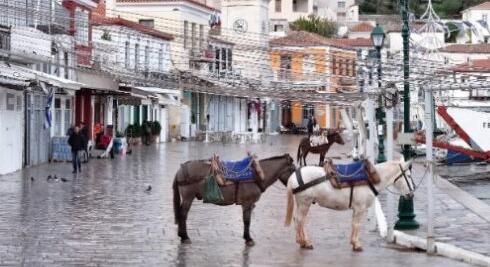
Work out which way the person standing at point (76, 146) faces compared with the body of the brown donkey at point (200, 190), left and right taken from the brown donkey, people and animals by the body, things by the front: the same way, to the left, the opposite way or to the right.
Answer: to the right

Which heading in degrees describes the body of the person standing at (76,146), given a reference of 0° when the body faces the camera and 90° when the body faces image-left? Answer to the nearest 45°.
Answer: approximately 0°

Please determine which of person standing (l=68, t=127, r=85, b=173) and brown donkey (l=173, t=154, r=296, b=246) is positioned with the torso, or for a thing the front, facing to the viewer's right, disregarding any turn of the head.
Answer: the brown donkey

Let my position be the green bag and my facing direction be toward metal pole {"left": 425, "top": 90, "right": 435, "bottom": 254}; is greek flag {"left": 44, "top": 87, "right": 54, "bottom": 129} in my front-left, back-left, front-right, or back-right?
back-left

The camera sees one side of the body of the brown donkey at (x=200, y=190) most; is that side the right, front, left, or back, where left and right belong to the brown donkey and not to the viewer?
right

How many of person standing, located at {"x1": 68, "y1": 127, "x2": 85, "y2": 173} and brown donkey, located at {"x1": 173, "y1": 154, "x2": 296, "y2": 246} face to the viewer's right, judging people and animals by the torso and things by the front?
1

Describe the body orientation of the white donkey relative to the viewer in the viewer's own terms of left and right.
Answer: facing to the right of the viewer
